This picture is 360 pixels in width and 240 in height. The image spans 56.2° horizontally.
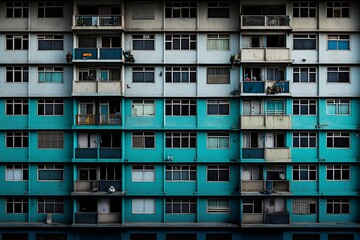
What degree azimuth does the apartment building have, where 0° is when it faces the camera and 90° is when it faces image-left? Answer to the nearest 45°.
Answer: approximately 0°
